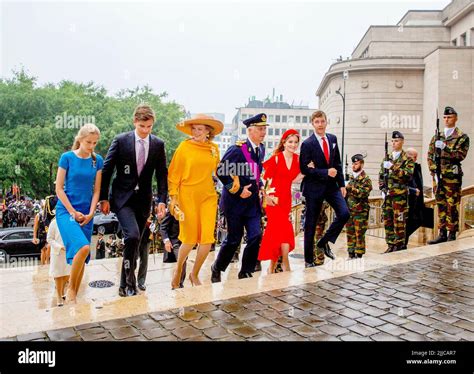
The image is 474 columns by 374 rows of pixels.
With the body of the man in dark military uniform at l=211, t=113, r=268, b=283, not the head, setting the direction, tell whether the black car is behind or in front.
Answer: behind

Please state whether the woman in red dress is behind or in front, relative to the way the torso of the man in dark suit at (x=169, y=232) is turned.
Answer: in front

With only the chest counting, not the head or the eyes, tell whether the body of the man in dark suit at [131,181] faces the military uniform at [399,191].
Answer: no

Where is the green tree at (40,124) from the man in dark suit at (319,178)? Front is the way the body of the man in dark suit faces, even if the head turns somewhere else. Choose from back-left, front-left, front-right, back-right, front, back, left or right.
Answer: back

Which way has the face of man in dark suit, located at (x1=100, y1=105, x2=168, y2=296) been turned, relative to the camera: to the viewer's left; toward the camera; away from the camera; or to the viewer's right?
toward the camera

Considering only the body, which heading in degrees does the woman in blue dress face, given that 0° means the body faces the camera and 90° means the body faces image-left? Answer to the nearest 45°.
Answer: approximately 315°

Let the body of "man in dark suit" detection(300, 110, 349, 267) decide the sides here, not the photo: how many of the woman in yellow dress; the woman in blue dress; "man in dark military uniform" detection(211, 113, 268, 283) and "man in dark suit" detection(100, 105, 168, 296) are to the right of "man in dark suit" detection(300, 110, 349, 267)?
4

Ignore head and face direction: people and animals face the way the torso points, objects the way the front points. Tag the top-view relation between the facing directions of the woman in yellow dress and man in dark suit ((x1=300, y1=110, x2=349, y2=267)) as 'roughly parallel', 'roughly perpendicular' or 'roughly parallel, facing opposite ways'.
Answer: roughly parallel

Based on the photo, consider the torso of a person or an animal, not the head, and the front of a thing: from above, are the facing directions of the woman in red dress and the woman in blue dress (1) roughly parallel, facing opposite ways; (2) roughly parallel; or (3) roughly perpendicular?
roughly parallel

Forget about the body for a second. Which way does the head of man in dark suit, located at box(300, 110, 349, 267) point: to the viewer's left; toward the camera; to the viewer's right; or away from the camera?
toward the camera

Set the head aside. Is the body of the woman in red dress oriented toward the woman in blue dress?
no

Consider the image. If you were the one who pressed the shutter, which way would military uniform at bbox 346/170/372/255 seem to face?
facing the viewer and to the left of the viewer

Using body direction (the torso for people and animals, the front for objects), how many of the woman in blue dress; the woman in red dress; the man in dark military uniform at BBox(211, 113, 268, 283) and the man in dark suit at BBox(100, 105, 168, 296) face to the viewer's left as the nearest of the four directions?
0

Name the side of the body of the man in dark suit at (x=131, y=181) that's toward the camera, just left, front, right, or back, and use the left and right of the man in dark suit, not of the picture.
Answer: front

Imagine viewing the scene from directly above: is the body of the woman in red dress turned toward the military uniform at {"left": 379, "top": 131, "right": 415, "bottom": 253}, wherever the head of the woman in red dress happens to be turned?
no

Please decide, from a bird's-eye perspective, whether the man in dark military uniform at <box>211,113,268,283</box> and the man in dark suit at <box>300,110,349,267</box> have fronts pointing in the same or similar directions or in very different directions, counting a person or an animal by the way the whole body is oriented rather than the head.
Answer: same or similar directions

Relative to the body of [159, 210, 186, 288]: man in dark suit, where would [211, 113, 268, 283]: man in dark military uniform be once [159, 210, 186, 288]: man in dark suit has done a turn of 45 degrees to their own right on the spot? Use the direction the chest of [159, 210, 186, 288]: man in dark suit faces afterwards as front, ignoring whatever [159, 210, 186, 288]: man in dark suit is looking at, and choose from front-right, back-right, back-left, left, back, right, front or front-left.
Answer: front-left

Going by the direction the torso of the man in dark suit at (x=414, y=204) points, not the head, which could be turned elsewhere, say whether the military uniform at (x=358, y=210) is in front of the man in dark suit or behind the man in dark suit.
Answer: in front

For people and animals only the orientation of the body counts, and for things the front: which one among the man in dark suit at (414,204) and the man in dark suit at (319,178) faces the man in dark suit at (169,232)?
the man in dark suit at (414,204)
